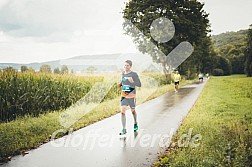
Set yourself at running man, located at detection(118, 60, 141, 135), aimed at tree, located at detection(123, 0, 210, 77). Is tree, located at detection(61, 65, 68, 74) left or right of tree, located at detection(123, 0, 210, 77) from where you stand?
left

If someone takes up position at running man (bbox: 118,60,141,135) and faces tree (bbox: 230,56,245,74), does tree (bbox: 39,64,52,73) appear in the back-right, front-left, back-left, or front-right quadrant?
front-left

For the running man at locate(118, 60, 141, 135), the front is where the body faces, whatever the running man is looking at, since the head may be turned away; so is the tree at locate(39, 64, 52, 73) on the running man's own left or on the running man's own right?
on the running man's own right

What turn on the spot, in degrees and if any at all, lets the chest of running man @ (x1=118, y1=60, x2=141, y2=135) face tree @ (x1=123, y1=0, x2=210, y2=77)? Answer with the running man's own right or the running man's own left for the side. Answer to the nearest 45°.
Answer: approximately 135° to the running man's own right

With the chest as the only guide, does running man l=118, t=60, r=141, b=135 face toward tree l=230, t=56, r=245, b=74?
no

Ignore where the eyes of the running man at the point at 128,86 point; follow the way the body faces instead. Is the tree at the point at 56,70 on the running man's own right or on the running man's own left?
on the running man's own right

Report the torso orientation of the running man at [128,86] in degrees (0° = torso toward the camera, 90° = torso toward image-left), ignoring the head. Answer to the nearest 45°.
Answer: approximately 45°
